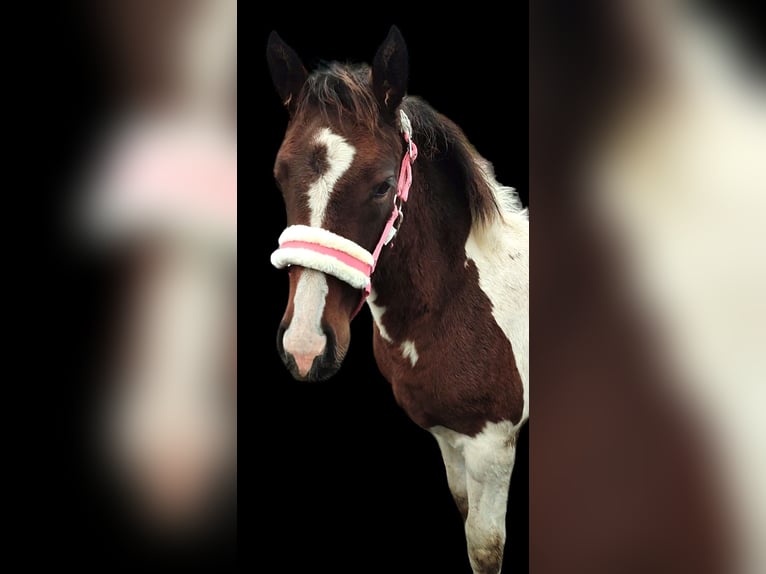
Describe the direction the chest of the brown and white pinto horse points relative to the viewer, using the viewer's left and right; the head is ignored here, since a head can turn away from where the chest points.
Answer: facing the viewer and to the left of the viewer
